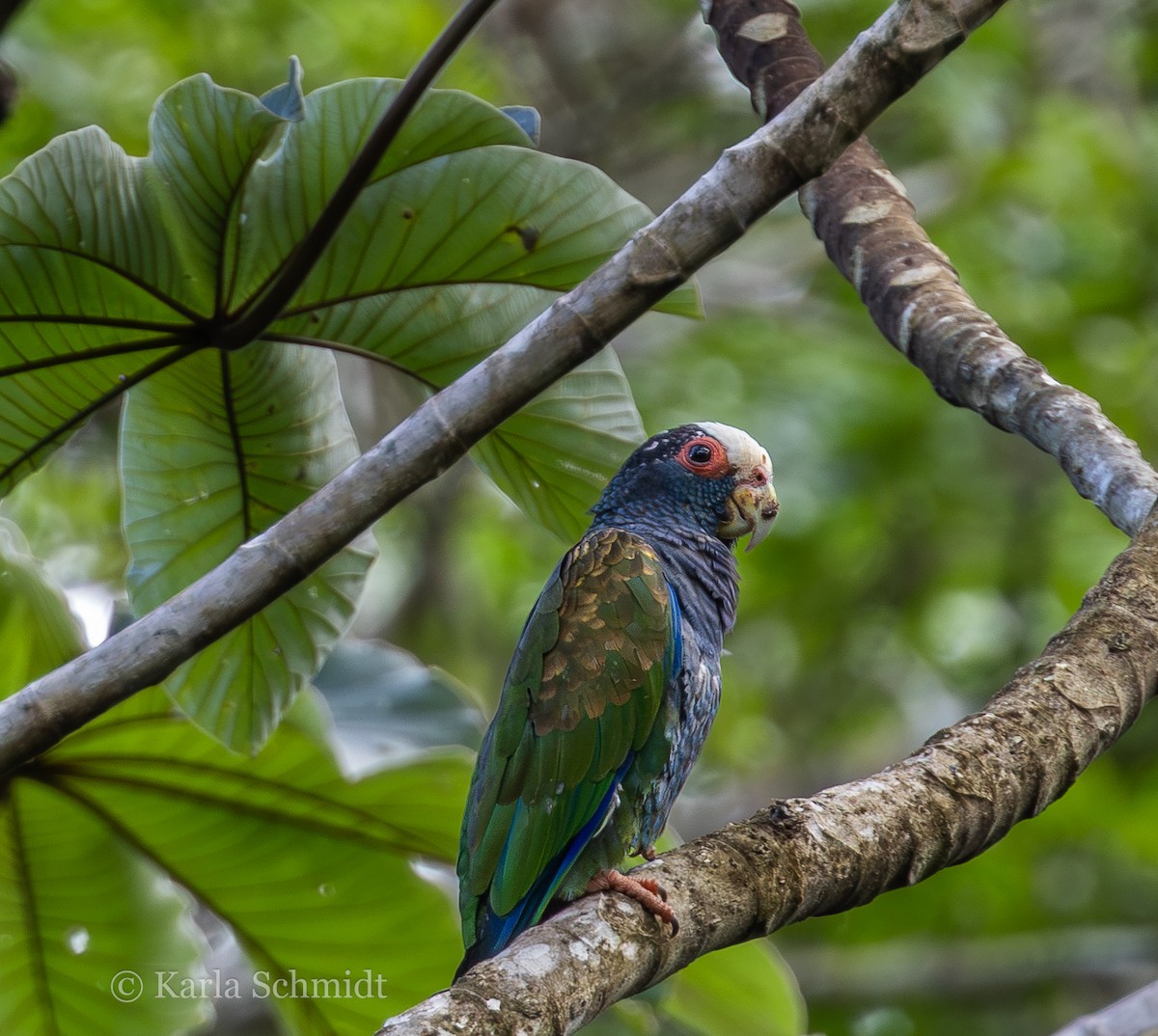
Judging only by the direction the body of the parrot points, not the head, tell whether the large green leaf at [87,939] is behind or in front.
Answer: behind

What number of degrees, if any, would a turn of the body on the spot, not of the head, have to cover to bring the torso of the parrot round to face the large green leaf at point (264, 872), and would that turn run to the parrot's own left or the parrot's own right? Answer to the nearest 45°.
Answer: approximately 135° to the parrot's own left
